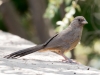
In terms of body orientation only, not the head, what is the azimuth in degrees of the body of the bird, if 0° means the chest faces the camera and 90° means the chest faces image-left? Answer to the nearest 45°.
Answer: approximately 270°
